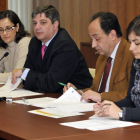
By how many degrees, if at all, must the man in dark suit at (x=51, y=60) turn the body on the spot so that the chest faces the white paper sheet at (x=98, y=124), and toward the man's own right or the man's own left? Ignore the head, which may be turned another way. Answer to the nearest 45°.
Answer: approximately 45° to the man's own left

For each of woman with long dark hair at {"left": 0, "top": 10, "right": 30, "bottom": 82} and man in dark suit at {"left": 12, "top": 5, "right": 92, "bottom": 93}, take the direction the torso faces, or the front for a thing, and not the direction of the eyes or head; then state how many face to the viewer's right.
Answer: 0

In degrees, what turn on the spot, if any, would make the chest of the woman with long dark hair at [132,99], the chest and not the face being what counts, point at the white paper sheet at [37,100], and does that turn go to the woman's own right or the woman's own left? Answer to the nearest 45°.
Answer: approximately 90° to the woman's own right

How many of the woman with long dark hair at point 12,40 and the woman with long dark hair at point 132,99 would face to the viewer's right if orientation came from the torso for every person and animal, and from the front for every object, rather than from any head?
0

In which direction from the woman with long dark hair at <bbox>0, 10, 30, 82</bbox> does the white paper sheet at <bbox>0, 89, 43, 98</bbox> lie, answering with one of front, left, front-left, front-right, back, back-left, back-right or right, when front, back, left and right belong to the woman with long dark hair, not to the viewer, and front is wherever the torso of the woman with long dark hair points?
front-left

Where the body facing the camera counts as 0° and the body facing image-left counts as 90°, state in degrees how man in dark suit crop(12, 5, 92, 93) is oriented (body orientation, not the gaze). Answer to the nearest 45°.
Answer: approximately 45°

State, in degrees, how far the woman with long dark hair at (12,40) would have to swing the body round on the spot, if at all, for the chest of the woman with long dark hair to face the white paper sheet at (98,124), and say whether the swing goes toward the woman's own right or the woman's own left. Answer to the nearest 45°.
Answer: approximately 45° to the woman's own left

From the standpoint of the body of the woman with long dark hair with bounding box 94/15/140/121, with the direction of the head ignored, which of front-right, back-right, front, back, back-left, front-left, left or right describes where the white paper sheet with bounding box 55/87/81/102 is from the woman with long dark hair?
right

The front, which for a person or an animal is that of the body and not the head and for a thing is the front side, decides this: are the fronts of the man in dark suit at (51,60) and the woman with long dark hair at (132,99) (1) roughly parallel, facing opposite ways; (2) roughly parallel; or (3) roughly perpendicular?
roughly parallel

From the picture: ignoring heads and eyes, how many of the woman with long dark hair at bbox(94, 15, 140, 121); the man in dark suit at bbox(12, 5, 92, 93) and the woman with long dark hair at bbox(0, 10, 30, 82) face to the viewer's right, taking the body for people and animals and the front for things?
0

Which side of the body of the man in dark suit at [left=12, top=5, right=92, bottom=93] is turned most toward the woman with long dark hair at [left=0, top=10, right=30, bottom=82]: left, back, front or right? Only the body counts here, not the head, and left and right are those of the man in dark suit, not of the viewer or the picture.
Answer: right

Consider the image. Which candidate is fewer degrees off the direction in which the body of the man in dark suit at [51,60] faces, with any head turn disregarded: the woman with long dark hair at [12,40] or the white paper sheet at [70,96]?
the white paper sheet

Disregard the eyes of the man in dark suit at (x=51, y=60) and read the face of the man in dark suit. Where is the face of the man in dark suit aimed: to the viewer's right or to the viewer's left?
to the viewer's left
